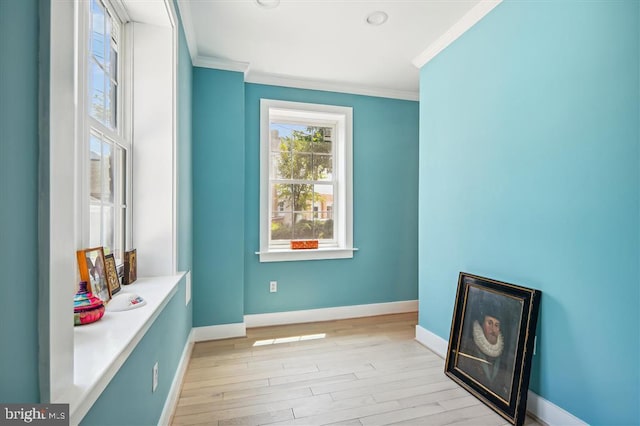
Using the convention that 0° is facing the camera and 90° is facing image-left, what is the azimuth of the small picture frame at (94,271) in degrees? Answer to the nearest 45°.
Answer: approximately 315°

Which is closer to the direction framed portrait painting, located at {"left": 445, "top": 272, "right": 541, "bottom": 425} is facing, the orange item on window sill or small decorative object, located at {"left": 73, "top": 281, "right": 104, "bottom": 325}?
the small decorative object

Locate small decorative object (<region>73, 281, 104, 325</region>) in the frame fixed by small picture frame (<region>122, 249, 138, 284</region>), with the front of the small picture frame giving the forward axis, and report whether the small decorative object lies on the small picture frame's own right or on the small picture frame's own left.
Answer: on the small picture frame's own right

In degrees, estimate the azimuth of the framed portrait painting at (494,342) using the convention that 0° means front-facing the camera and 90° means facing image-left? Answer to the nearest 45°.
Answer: approximately 45°
